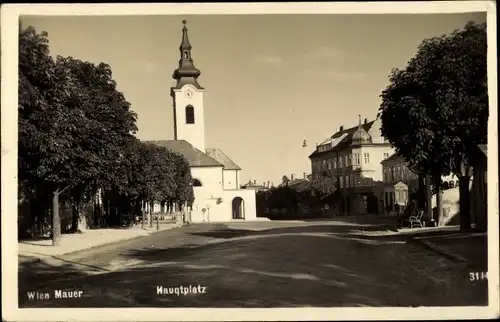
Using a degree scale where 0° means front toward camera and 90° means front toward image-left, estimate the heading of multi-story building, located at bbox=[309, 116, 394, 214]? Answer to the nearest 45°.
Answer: approximately 45°
